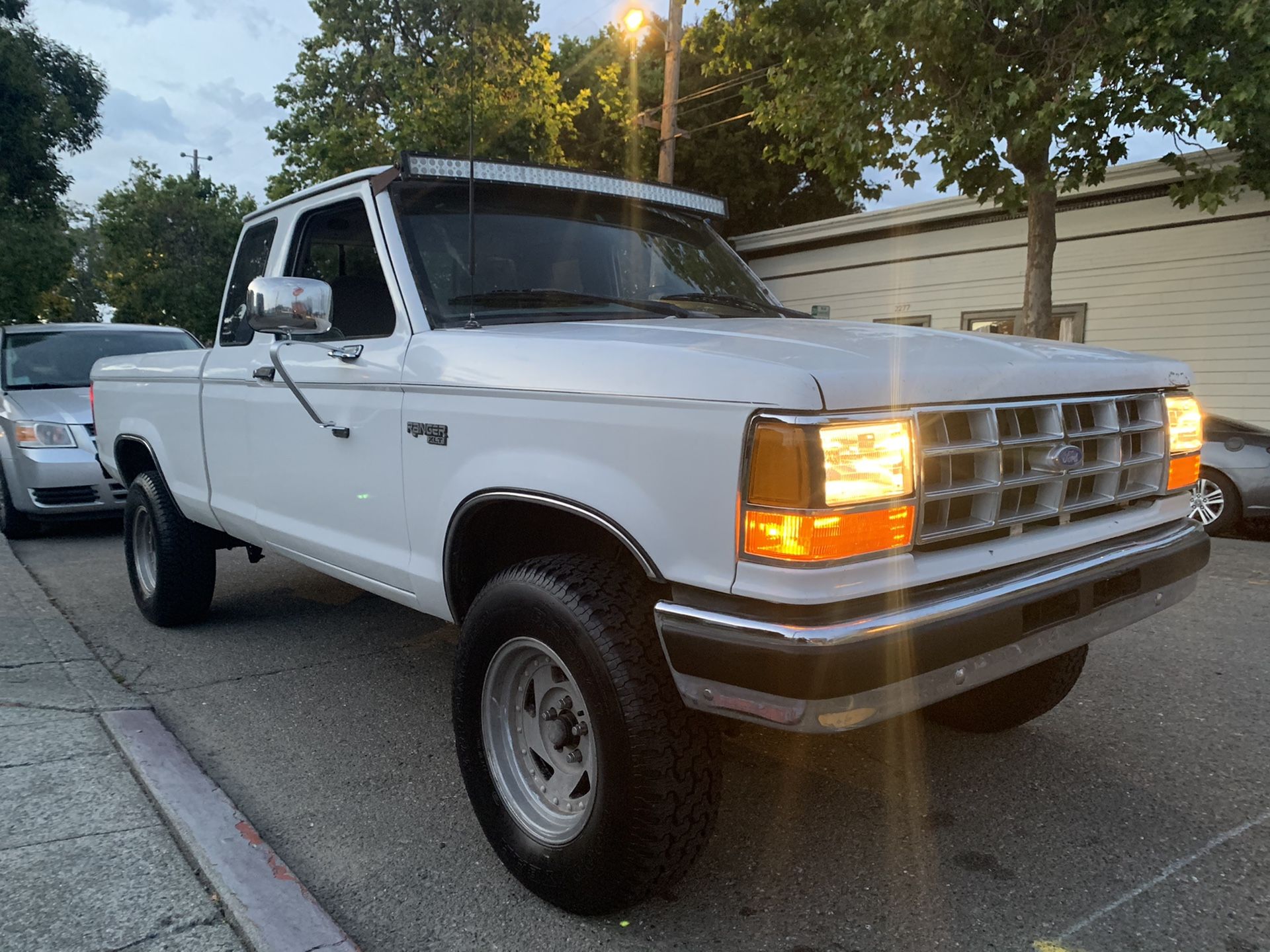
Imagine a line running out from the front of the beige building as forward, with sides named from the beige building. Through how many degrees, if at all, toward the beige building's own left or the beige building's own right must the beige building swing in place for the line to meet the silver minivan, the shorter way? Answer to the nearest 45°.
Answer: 0° — it already faces it

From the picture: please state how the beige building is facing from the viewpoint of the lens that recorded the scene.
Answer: facing the viewer and to the left of the viewer

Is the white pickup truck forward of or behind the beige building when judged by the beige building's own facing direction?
forward

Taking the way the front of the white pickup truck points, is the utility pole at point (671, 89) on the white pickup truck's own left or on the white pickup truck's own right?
on the white pickup truck's own left

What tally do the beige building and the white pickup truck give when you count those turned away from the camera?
0

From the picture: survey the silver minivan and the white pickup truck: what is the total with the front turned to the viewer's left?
0

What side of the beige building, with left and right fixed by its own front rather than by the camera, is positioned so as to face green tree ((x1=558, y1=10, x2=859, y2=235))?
right

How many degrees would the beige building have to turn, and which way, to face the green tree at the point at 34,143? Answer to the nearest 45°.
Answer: approximately 45° to its right

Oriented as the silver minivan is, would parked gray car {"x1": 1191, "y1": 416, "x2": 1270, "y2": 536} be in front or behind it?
in front

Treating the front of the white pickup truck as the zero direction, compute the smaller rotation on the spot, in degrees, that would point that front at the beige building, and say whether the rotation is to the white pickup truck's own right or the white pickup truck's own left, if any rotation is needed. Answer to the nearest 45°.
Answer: approximately 90° to the white pickup truck's own left

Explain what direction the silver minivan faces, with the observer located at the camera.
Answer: facing the viewer and to the right of the viewer

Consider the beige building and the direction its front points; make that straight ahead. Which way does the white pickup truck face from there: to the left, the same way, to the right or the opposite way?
to the left

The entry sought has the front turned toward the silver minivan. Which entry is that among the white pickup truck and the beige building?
the beige building
